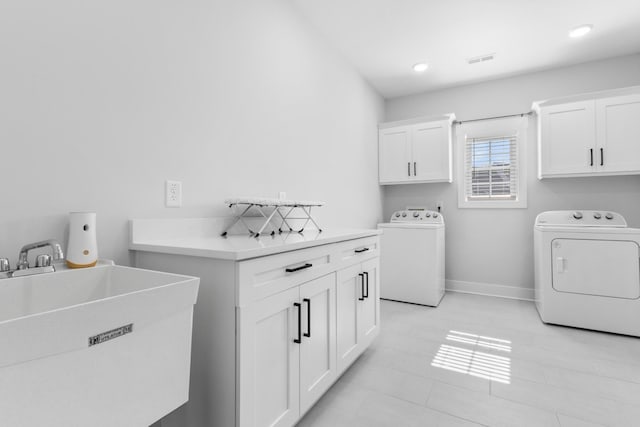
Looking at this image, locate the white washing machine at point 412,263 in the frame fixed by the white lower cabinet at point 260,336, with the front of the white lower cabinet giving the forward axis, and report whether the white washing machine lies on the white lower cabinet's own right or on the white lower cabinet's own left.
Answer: on the white lower cabinet's own left

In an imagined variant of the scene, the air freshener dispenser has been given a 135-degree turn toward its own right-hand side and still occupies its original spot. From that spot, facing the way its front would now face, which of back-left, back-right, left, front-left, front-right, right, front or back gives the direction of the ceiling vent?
back-right

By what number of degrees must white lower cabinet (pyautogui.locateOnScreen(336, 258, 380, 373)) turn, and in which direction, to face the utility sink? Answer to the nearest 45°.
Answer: approximately 90° to its right

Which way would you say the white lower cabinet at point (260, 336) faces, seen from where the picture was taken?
facing the viewer and to the right of the viewer

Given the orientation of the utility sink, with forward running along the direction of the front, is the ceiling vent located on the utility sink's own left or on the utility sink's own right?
on the utility sink's own left

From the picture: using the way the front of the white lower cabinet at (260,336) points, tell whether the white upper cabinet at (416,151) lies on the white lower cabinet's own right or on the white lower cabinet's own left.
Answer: on the white lower cabinet's own left

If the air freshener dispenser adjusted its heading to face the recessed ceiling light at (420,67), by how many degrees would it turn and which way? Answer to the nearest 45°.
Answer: approximately 90° to its left

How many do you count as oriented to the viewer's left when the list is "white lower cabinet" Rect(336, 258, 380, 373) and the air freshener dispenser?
0

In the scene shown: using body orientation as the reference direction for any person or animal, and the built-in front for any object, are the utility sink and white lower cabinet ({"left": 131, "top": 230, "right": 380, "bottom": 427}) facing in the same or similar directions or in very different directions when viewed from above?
same or similar directions

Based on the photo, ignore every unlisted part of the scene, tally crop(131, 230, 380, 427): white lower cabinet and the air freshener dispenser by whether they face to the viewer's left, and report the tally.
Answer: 0

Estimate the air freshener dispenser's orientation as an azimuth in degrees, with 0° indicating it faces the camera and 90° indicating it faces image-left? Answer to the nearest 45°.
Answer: approximately 0°

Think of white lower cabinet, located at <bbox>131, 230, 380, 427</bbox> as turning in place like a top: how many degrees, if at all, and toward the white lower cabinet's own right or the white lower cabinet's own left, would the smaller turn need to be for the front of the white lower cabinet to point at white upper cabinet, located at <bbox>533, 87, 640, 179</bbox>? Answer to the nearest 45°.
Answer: approximately 45° to the white lower cabinet's own left

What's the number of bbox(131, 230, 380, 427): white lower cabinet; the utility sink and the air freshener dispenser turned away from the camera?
0
